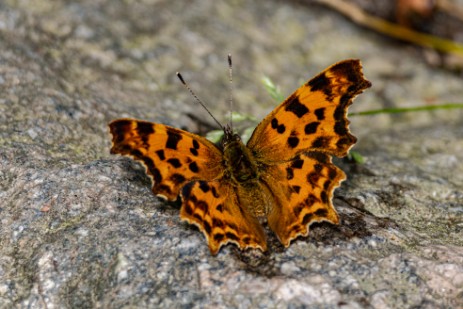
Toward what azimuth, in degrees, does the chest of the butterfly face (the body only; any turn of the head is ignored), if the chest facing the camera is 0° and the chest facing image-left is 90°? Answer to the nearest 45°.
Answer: approximately 180°
